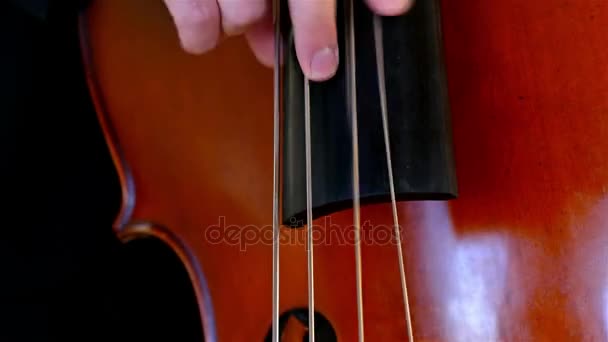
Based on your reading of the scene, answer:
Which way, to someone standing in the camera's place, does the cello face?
facing the viewer and to the left of the viewer
